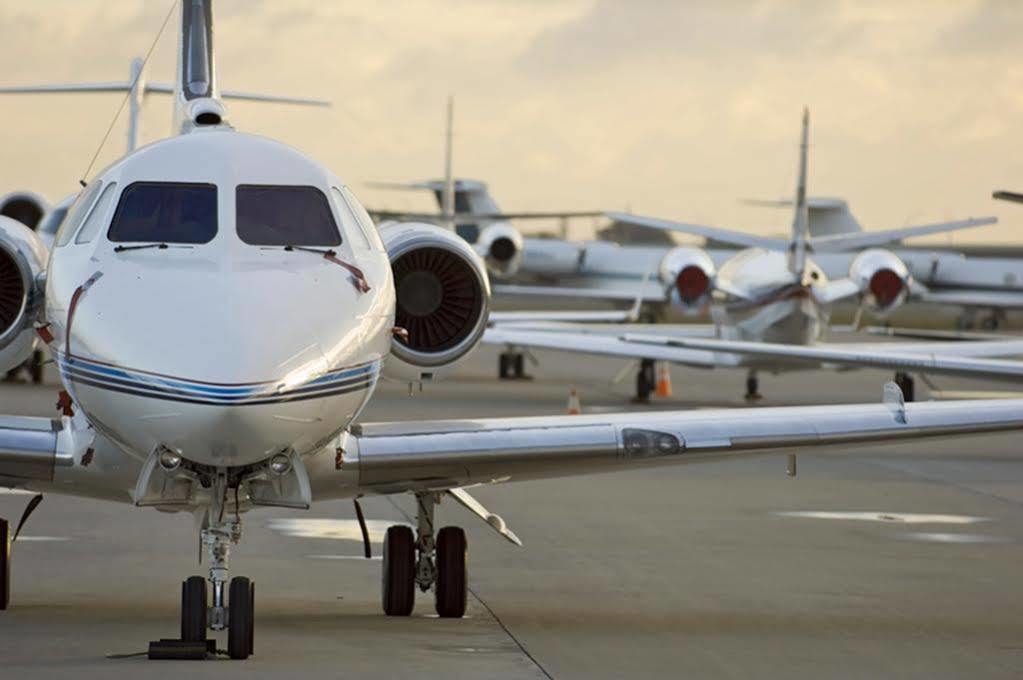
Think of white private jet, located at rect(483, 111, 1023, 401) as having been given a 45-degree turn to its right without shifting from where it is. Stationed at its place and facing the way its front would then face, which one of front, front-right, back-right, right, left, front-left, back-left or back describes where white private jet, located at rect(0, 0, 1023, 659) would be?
back-right

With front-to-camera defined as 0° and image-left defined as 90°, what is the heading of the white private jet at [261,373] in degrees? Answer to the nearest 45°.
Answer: approximately 0°

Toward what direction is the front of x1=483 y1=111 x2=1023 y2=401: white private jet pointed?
away from the camera
